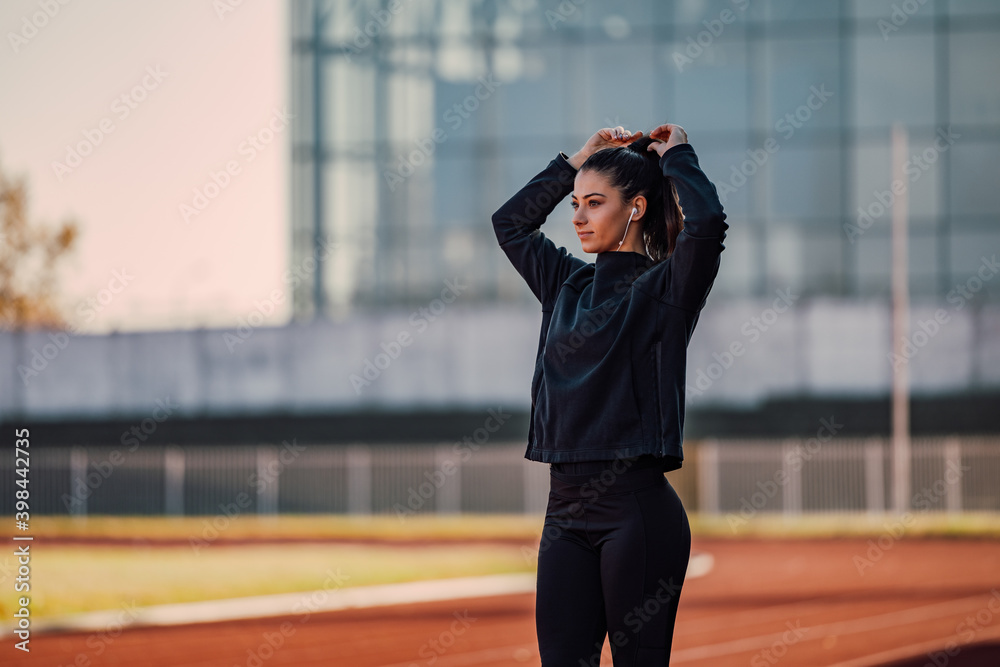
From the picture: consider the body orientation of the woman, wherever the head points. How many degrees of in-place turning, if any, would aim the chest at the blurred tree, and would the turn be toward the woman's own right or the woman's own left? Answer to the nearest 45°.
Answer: approximately 90° to the woman's own right

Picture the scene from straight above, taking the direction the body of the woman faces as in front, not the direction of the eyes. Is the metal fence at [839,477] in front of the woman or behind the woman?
behind

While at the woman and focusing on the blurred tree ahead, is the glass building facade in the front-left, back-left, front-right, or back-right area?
front-right

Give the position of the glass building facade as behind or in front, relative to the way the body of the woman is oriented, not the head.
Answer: behind

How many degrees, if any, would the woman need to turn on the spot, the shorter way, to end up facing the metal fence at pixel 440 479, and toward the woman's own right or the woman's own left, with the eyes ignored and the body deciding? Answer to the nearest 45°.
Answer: approximately 135° to the woman's own right
